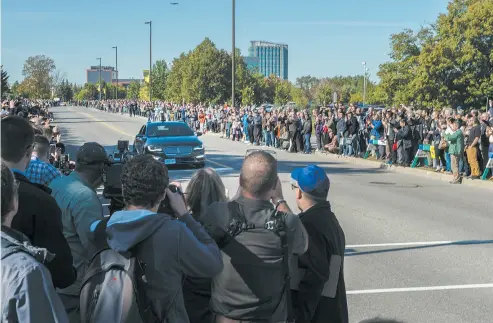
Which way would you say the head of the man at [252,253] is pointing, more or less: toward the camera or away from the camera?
away from the camera

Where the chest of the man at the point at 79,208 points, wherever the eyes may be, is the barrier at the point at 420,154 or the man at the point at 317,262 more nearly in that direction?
the barrier

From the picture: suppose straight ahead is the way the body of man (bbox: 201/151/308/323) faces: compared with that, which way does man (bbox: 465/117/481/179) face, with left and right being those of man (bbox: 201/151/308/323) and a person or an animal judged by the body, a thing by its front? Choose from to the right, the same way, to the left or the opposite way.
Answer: to the left

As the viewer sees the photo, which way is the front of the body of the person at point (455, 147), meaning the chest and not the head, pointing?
to the viewer's left

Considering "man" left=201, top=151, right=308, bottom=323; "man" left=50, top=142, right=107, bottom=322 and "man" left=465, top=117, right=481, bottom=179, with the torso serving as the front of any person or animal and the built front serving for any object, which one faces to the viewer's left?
"man" left=465, top=117, right=481, bottom=179

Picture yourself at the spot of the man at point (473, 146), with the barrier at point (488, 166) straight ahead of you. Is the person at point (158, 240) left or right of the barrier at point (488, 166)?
right

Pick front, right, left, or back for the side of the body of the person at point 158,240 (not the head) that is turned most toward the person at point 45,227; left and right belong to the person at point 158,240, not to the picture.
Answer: left

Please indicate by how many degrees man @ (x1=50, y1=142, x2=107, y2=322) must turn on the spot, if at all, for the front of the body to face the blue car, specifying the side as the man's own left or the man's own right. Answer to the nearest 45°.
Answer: approximately 45° to the man's own left

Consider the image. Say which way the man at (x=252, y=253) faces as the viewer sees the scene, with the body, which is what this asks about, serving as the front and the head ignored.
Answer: away from the camera

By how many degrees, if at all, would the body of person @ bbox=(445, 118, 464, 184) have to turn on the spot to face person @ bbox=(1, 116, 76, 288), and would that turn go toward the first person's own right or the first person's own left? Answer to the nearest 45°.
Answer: approximately 90° to the first person's own left

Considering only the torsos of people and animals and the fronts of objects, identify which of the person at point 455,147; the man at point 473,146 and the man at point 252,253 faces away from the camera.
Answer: the man at point 252,253

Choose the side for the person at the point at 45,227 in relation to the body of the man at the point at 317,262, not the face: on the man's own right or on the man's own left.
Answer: on the man's own left

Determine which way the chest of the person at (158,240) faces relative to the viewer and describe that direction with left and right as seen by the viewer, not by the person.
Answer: facing away from the viewer and to the right of the viewer

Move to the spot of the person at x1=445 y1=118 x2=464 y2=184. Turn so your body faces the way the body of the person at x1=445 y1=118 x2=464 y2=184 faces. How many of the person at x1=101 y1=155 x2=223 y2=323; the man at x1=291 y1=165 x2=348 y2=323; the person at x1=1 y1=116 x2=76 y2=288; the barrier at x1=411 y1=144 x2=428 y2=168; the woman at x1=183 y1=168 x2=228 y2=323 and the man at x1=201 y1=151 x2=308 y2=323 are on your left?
5

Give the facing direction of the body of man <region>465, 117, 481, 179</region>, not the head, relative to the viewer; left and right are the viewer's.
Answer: facing to the left of the viewer

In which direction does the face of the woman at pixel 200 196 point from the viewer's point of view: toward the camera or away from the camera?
away from the camera
